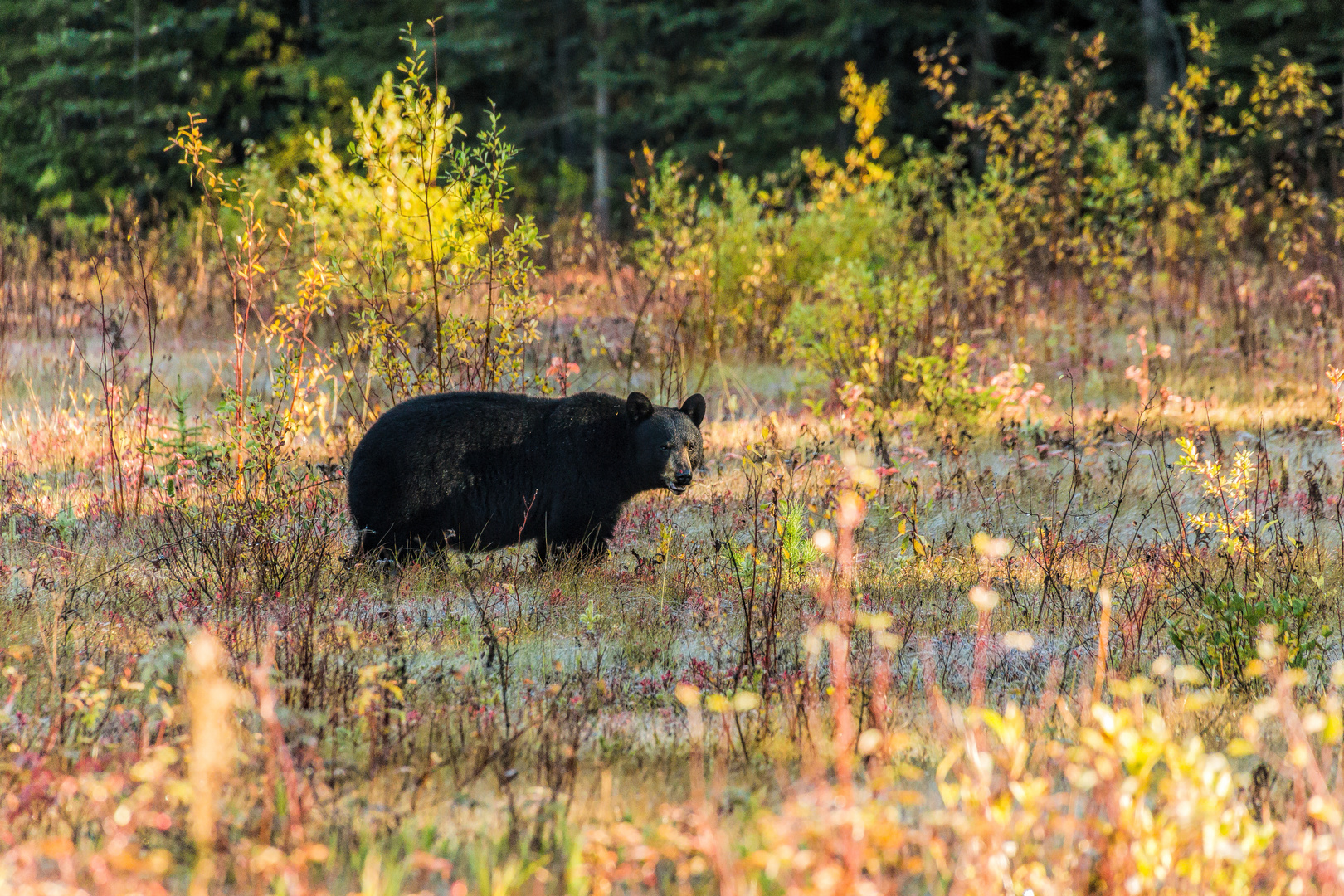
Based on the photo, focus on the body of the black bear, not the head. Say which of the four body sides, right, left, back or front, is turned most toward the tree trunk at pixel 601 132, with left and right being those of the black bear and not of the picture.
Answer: left

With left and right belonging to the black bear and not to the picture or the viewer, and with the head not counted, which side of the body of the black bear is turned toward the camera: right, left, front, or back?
right

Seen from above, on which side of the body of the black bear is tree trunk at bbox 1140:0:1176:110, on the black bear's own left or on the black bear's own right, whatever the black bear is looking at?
on the black bear's own left
